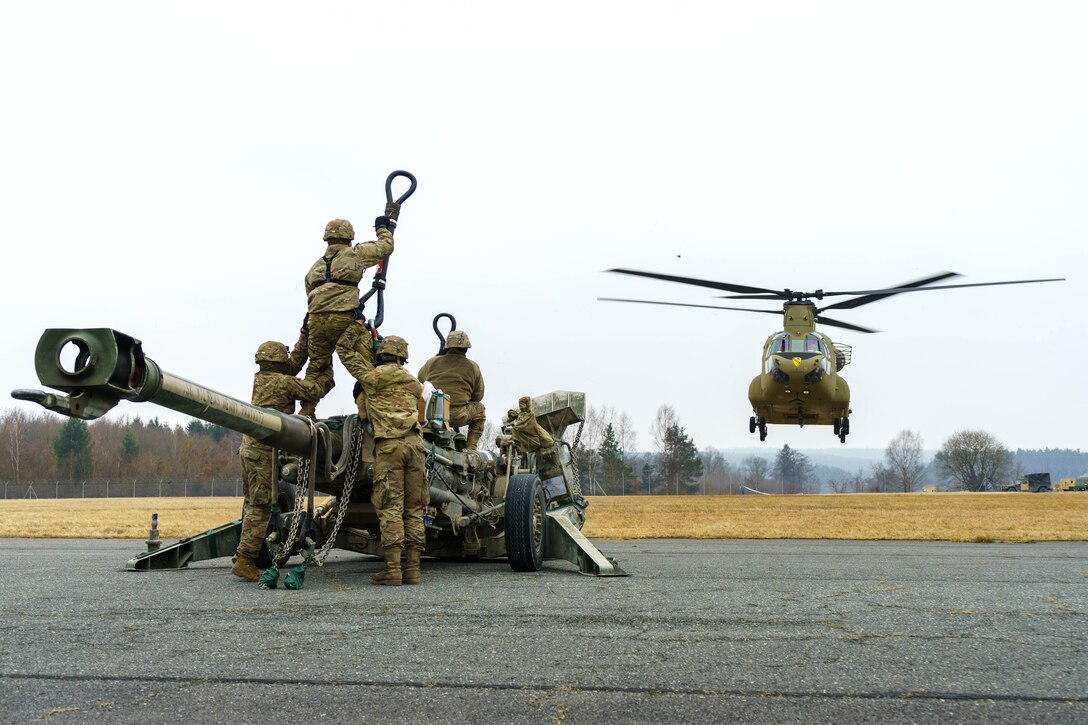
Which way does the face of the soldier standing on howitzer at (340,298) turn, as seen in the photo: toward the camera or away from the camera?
away from the camera

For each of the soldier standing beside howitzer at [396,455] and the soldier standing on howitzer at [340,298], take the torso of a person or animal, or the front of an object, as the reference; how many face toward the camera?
0

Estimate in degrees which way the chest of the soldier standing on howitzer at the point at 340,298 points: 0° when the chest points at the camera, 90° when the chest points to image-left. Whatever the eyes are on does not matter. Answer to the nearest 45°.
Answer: approximately 225°

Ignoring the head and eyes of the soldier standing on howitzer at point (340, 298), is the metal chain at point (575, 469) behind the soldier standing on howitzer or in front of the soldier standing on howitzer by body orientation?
in front

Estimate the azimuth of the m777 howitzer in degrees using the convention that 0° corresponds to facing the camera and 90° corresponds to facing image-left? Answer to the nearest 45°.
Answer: approximately 45°

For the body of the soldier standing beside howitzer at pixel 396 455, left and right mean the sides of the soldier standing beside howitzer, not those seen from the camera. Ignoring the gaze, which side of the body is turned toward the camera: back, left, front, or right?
back

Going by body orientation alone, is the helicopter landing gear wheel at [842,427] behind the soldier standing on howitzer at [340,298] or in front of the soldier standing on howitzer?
in front

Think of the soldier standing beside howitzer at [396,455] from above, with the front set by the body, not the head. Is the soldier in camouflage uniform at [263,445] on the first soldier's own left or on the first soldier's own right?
on the first soldier's own left
